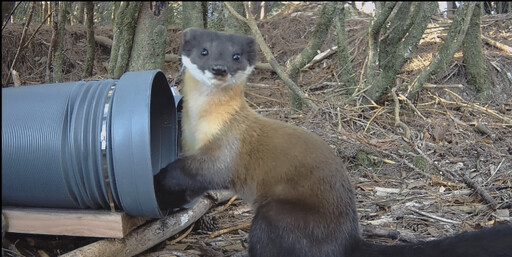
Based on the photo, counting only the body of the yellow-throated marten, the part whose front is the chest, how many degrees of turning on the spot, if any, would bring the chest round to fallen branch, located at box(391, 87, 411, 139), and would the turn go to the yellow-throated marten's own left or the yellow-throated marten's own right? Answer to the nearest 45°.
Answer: approximately 90° to the yellow-throated marten's own right

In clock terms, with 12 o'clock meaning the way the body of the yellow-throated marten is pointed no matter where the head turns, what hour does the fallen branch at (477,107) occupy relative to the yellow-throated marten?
The fallen branch is roughly at 4 o'clock from the yellow-throated marten.

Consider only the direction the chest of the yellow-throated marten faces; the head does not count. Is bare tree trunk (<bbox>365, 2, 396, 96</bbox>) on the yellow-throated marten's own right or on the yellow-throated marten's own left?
on the yellow-throated marten's own right

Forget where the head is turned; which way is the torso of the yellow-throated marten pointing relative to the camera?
to the viewer's left

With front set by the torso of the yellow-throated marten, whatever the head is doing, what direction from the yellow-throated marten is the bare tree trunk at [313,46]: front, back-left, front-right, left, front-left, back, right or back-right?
right

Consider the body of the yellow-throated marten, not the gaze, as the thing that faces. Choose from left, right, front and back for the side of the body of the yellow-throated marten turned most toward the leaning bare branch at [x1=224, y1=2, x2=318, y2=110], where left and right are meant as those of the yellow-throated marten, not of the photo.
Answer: right

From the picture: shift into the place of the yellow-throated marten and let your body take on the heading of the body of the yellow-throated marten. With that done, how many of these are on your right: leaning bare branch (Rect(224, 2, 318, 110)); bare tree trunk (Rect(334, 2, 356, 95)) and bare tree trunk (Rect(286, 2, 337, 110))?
3

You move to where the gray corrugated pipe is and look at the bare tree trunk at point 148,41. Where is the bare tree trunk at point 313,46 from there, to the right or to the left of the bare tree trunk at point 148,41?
right

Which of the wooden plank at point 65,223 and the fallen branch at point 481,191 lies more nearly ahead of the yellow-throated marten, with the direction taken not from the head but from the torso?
the wooden plank

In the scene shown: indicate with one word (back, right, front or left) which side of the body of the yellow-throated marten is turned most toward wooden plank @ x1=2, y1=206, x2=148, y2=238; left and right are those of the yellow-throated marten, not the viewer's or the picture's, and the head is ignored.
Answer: front

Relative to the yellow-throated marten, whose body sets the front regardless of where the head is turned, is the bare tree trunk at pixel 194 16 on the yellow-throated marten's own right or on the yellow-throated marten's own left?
on the yellow-throated marten's own right

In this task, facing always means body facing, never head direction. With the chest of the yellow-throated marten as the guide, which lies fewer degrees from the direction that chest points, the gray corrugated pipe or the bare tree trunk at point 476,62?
the gray corrugated pipe

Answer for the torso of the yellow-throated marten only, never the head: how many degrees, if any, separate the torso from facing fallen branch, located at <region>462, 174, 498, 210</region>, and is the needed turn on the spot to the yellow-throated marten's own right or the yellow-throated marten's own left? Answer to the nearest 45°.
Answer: approximately 135° to the yellow-throated marten's own right

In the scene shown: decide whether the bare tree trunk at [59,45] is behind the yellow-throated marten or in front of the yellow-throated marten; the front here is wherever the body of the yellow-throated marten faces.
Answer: in front

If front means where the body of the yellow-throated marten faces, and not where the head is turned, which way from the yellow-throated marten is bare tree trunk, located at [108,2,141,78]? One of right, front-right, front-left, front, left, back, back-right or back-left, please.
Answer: front-right

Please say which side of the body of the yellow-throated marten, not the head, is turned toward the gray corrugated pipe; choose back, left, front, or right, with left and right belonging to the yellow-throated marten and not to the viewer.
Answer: front
